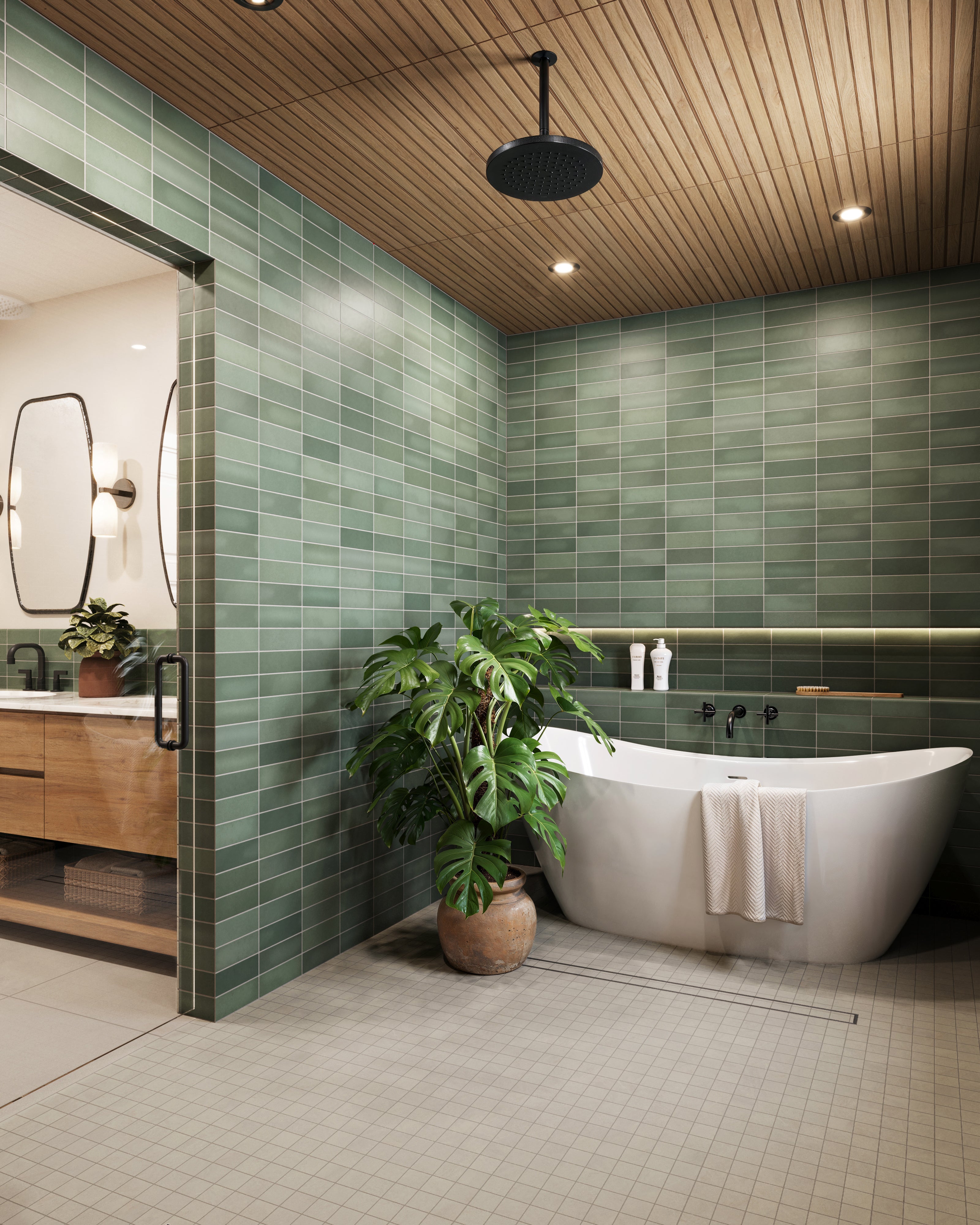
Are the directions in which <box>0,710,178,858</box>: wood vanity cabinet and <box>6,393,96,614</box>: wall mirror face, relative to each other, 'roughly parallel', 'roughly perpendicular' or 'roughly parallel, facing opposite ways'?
roughly parallel

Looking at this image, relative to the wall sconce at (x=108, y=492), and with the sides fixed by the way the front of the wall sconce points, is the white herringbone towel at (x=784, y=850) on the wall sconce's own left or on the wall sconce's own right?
on the wall sconce's own left

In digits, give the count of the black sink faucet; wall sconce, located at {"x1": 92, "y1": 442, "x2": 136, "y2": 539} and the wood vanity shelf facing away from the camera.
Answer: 0

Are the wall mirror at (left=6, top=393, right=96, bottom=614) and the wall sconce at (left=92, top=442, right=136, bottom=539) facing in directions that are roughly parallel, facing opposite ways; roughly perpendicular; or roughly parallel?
roughly parallel

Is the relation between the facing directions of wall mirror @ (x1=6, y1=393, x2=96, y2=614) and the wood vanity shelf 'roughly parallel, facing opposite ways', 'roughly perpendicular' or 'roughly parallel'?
roughly parallel

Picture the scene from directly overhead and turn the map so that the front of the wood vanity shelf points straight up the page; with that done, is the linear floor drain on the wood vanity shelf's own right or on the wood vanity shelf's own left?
on the wood vanity shelf's own left

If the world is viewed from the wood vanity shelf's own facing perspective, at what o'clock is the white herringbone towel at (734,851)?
The white herringbone towel is roughly at 8 o'clock from the wood vanity shelf.

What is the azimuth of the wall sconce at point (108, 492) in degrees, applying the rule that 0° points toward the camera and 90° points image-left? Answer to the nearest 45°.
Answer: approximately 45°

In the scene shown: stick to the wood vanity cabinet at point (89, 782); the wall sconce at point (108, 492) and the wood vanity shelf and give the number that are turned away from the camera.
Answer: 0

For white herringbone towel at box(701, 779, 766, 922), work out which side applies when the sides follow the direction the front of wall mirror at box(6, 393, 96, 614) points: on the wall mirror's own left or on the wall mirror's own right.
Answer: on the wall mirror's own left

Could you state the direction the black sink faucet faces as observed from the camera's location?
facing the viewer and to the left of the viewer

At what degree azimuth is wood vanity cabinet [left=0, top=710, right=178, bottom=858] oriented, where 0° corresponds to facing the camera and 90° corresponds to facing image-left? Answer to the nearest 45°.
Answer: approximately 45°

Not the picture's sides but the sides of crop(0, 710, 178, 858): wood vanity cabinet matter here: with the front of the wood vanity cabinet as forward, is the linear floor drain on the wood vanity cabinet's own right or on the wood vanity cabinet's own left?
on the wood vanity cabinet's own left

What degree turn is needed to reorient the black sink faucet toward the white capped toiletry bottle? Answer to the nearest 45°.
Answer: approximately 135° to its left

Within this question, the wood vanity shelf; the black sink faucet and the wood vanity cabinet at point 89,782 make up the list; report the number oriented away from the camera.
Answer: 0
